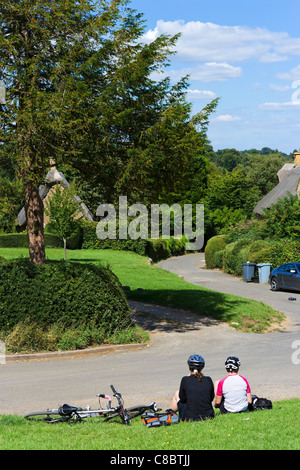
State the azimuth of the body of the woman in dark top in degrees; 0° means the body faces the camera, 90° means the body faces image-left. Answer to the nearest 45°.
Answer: approximately 180°

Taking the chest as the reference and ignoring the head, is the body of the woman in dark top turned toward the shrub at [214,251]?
yes

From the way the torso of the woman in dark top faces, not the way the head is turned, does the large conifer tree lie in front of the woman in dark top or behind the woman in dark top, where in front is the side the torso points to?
in front

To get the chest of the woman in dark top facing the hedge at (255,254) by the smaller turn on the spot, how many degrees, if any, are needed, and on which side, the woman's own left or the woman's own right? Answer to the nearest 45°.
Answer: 0° — they already face it

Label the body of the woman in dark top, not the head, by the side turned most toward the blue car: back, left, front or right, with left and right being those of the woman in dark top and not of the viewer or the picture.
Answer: front

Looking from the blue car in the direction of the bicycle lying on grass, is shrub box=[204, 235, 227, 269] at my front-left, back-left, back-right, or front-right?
back-right

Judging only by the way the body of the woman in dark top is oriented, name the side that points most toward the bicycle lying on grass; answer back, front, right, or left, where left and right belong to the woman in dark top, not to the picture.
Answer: left

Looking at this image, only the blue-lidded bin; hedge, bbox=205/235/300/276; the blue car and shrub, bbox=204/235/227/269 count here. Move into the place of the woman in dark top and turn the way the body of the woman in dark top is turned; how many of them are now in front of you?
4

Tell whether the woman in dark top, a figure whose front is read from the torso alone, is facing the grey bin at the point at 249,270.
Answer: yes

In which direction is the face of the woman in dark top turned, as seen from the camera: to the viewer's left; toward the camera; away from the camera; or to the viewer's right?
away from the camera
